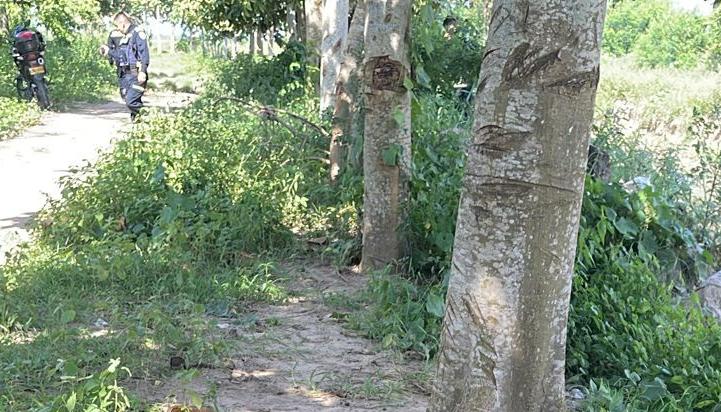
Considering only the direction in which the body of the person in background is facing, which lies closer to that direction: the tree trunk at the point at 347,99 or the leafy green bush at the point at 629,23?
the tree trunk

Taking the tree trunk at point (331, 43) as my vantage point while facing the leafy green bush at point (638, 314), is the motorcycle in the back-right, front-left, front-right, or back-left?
back-right

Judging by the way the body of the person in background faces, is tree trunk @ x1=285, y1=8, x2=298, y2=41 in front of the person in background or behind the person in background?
behind

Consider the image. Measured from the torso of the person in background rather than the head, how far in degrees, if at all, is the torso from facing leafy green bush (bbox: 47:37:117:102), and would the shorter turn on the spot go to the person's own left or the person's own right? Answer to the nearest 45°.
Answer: approximately 135° to the person's own right

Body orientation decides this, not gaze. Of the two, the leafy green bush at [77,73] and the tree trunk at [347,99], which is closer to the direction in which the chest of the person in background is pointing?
the tree trunk

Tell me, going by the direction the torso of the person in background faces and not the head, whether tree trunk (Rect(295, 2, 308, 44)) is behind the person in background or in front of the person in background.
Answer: behind
